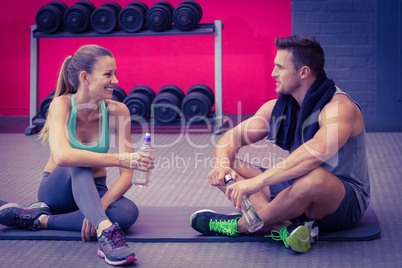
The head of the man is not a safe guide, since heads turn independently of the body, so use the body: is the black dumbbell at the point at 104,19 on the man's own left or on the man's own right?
on the man's own right

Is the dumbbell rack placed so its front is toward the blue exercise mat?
yes

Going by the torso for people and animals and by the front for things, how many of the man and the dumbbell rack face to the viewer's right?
0

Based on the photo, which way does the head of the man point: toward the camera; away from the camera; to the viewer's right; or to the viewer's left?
to the viewer's left

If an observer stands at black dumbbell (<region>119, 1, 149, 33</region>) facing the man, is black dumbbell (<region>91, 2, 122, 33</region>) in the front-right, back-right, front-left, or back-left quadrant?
back-right

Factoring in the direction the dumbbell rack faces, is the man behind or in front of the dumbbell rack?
in front

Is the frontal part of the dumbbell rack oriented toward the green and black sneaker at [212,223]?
yes

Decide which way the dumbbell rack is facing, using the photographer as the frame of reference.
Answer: facing the viewer
